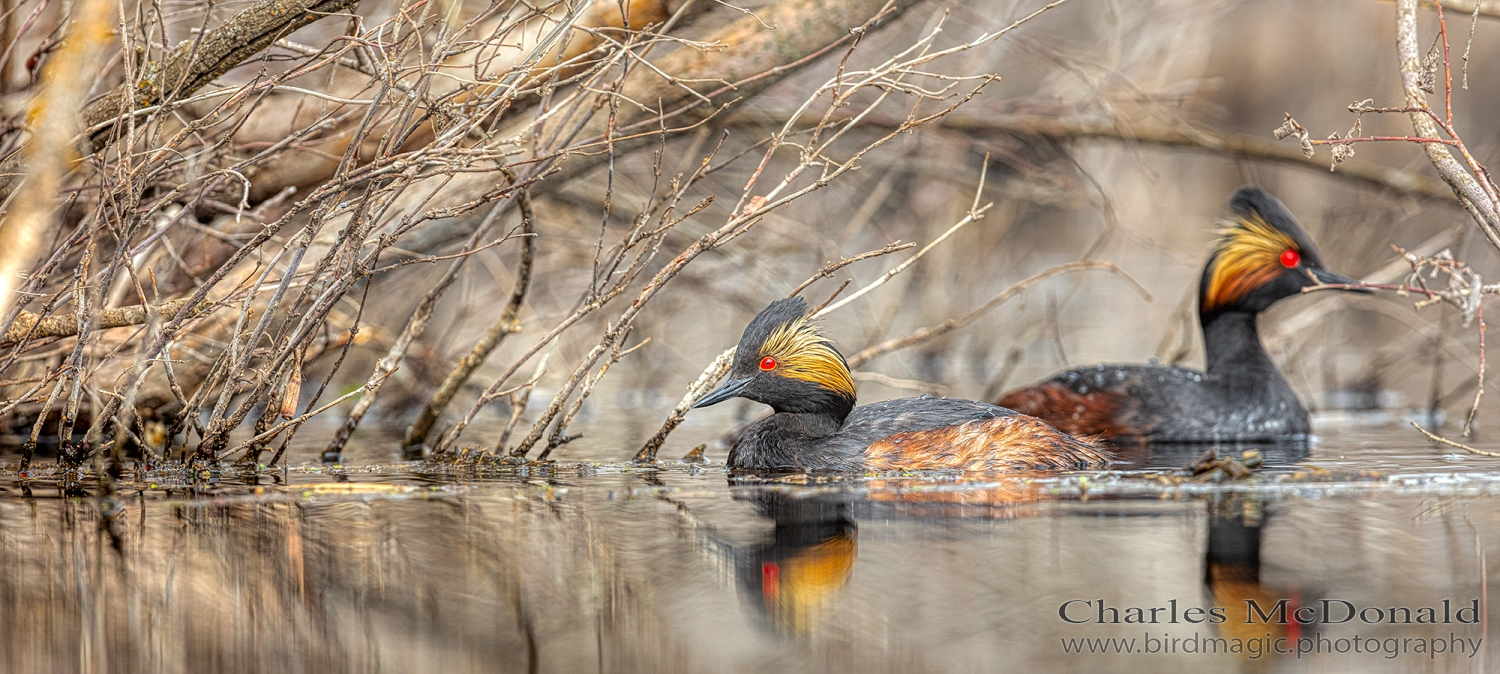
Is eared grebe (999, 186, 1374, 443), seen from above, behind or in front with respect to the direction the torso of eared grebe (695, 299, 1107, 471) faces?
behind

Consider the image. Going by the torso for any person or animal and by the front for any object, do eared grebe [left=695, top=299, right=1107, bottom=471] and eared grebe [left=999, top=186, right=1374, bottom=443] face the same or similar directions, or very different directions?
very different directions

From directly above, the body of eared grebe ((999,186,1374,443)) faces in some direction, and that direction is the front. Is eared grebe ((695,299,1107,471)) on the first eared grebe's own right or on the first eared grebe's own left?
on the first eared grebe's own right

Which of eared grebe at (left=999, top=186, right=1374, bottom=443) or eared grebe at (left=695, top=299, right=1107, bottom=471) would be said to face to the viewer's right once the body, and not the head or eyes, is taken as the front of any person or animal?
eared grebe at (left=999, top=186, right=1374, bottom=443)

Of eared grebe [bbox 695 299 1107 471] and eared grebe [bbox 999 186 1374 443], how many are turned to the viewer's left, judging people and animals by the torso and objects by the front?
1

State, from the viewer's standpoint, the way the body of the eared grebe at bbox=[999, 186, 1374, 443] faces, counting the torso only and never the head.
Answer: to the viewer's right

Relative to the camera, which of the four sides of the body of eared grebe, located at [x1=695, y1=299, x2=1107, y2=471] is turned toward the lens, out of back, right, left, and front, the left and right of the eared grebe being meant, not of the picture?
left
